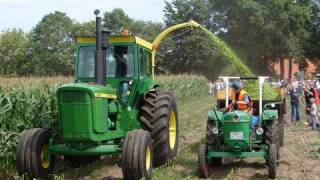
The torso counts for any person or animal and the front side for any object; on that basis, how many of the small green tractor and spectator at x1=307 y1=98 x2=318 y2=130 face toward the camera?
1

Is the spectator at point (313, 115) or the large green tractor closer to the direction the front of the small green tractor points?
the large green tractor

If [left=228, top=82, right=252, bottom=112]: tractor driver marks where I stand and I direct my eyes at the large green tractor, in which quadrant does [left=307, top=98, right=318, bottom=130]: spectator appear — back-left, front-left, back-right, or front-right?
back-right

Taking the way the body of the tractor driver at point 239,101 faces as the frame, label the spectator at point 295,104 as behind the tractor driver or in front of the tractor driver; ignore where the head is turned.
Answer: behind

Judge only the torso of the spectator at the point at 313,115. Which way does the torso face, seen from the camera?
to the viewer's left

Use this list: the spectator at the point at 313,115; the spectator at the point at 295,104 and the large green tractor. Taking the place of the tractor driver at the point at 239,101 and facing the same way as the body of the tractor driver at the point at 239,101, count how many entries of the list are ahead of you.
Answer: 1

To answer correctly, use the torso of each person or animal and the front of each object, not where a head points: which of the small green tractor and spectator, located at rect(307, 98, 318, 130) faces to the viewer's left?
the spectator

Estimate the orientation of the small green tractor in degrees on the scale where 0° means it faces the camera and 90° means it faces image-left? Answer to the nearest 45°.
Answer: approximately 0°
